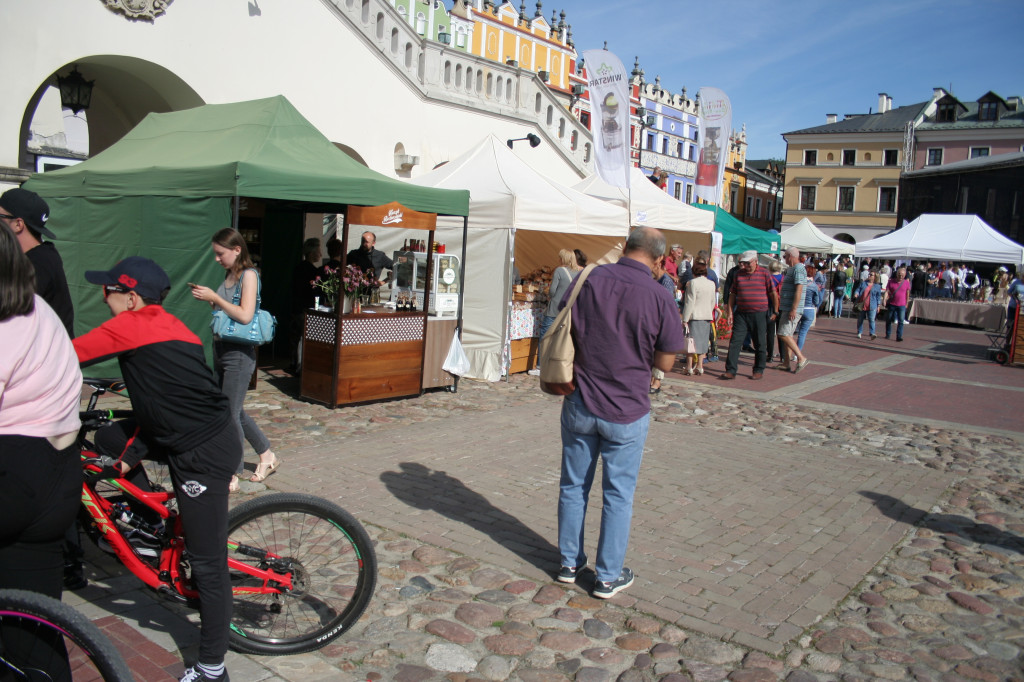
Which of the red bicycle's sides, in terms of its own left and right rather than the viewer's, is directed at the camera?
left

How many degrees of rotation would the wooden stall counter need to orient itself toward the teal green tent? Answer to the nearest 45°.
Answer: approximately 90° to its left

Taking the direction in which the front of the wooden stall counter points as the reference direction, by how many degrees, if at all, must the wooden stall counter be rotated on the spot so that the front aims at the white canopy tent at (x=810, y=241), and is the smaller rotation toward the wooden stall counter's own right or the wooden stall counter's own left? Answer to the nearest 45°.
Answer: approximately 90° to the wooden stall counter's own left

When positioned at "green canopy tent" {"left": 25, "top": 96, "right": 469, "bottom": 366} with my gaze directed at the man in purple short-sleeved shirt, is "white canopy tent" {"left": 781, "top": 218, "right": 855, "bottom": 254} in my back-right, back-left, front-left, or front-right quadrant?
back-left

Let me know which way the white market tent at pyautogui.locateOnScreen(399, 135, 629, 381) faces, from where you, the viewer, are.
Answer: facing the viewer and to the right of the viewer

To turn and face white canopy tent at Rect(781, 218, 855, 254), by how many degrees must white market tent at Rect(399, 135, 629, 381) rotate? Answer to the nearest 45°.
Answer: approximately 90° to its left

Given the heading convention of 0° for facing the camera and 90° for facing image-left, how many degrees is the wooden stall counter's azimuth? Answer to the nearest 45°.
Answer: approximately 315°

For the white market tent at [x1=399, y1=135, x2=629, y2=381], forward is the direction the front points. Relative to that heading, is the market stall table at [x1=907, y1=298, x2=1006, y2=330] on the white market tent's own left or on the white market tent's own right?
on the white market tent's own left
